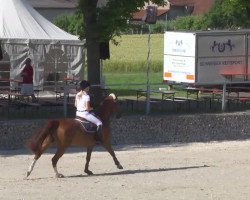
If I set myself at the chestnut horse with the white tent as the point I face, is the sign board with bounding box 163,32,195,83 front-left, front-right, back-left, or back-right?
front-right

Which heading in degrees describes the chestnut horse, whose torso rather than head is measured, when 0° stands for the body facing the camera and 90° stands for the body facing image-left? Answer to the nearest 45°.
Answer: approximately 270°

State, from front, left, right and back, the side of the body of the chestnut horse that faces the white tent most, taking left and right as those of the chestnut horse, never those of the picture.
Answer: left

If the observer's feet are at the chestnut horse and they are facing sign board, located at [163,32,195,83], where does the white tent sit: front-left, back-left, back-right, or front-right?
front-left

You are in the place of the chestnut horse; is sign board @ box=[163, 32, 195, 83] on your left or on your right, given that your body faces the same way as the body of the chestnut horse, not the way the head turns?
on your left

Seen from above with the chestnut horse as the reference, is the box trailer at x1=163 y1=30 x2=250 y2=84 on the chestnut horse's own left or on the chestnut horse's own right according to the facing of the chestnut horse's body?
on the chestnut horse's own left
